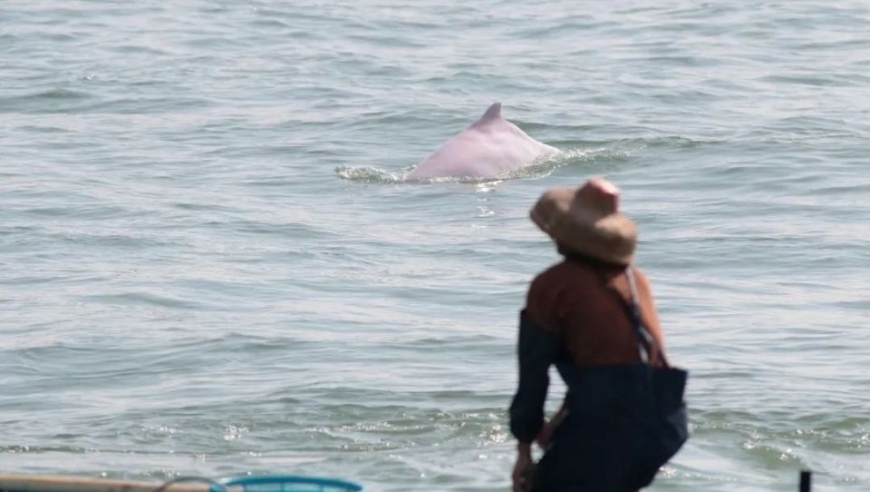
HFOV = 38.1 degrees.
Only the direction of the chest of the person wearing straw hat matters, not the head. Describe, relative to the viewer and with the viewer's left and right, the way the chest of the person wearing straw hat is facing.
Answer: facing away from the viewer and to the left of the viewer
